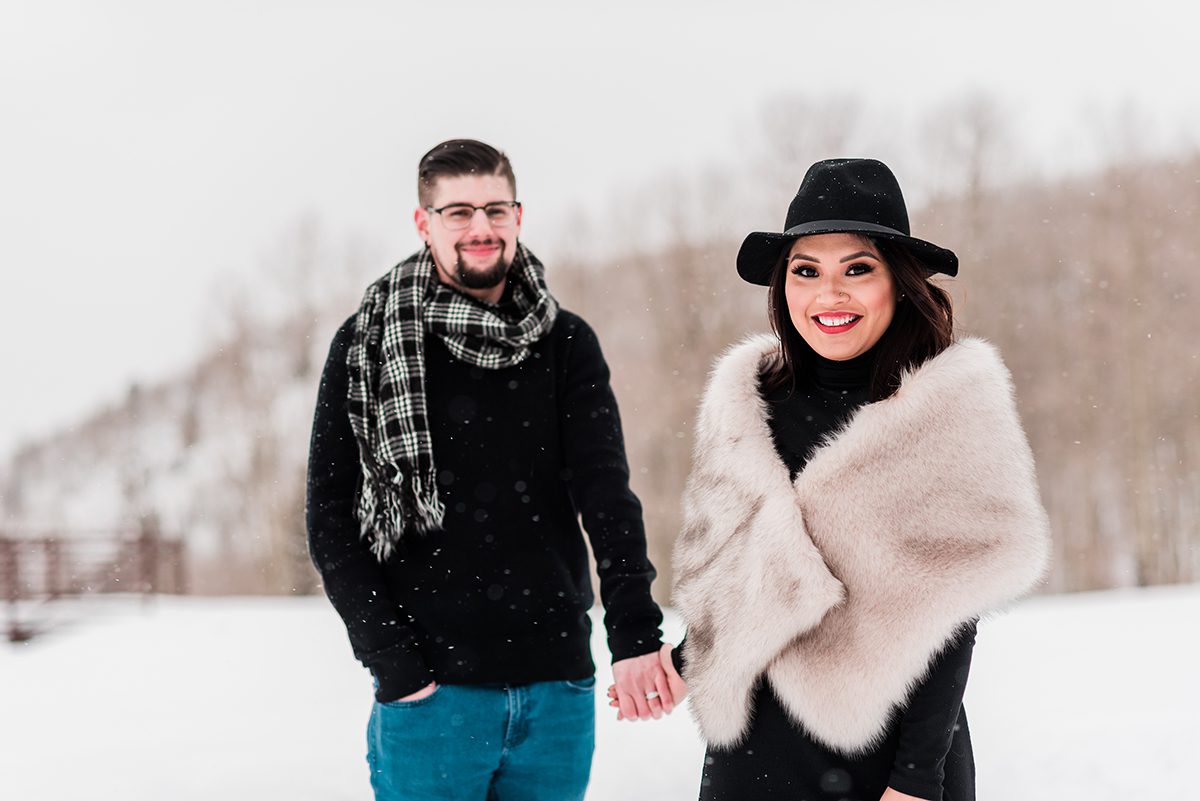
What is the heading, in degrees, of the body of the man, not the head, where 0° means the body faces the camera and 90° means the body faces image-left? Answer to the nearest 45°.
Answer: approximately 0°

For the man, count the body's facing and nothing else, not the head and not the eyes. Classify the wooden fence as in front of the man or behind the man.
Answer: behind

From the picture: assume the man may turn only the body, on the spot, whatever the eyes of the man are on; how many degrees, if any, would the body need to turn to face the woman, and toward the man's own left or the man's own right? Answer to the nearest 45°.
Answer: approximately 45° to the man's own left

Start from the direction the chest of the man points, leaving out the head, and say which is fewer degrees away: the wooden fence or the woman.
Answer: the woman
